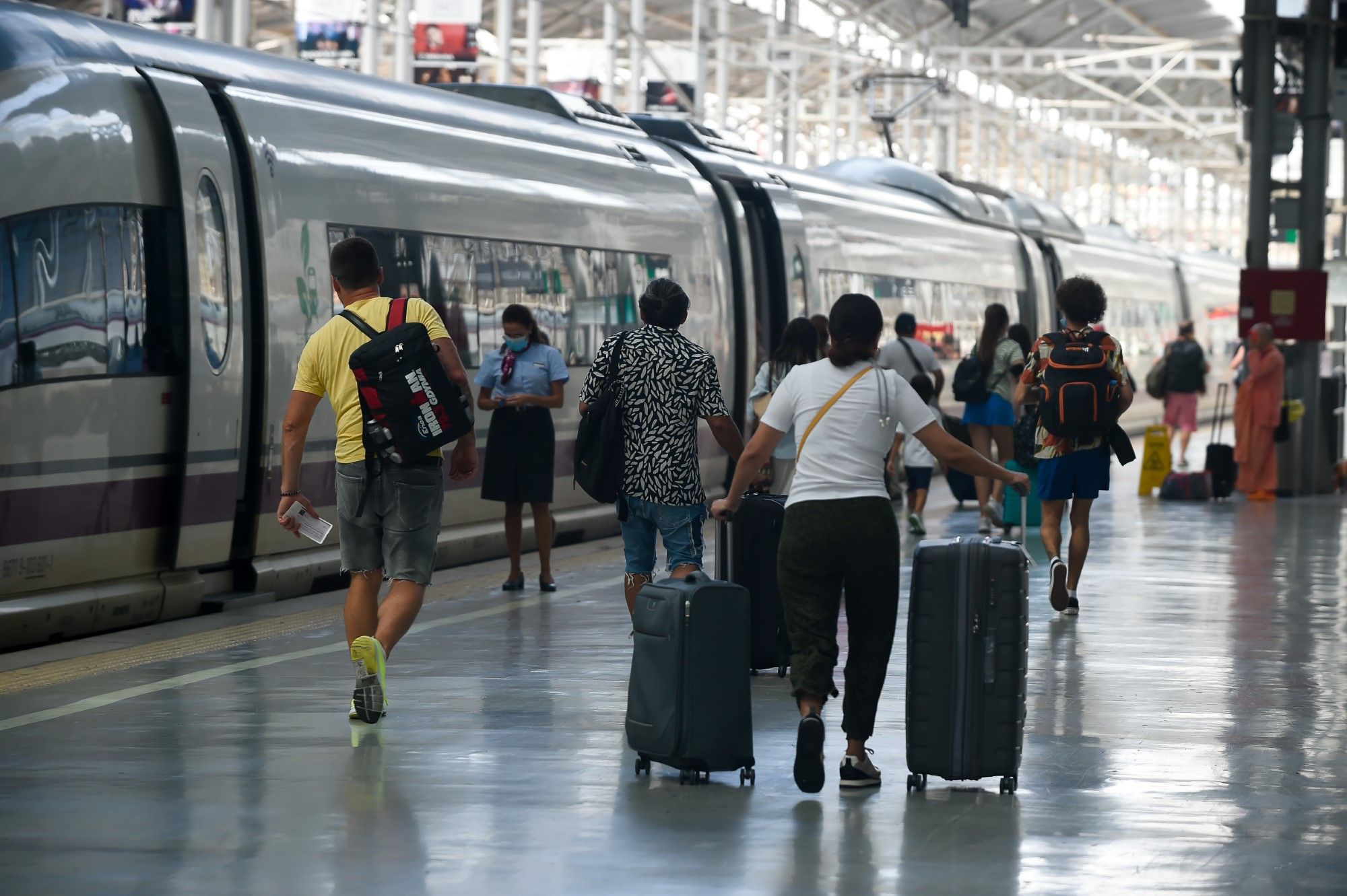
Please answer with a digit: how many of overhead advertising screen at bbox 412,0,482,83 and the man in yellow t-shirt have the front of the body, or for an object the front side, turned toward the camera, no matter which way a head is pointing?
1

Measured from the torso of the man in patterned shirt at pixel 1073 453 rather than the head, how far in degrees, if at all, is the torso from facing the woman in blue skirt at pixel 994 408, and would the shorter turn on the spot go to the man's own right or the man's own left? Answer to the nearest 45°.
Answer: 0° — they already face them

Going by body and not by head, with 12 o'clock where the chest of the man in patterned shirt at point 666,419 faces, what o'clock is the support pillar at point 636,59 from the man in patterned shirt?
The support pillar is roughly at 12 o'clock from the man in patterned shirt.

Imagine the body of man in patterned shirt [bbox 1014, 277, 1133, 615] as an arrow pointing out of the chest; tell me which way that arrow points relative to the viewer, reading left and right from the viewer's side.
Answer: facing away from the viewer

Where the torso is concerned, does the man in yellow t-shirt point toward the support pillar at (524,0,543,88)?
yes

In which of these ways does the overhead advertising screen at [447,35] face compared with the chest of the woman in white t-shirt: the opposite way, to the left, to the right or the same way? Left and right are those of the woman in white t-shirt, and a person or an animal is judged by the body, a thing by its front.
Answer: the opposite way

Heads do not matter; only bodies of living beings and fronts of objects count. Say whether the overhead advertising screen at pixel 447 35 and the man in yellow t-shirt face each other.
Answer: yes

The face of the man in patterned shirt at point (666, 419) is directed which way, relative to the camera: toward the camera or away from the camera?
away from the camera

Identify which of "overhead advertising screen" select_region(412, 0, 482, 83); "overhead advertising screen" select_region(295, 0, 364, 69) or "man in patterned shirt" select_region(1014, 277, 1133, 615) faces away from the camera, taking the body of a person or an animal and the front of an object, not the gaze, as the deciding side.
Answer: the man in patterned shirt

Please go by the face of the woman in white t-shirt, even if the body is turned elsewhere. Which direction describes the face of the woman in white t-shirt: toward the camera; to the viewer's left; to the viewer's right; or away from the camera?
away from the camera

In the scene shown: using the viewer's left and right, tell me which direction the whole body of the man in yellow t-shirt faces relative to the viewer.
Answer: facing away from the viewer

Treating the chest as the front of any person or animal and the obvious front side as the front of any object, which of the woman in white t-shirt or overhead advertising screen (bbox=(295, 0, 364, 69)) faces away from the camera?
the woman in white t-shirt

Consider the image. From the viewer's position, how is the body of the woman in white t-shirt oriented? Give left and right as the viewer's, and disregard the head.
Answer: facing away from the viewer

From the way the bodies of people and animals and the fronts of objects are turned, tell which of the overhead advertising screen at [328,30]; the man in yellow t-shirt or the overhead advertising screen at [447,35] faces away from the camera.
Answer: the man in yellow t-shirt

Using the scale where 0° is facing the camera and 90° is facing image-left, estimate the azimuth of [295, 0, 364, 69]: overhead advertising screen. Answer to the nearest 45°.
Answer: approximately 0°
